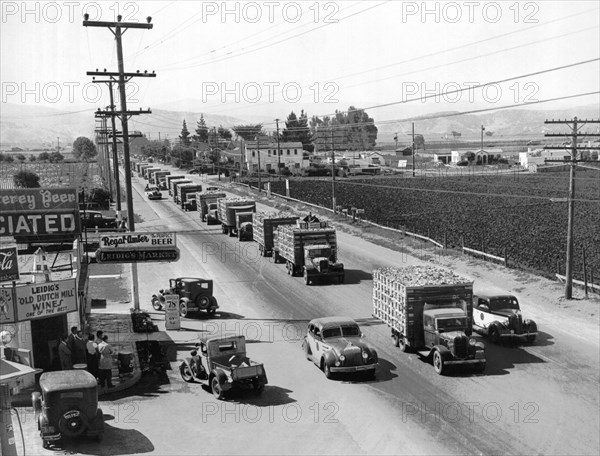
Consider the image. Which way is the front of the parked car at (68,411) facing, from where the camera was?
facing away from the viewer

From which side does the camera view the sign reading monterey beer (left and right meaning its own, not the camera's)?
front

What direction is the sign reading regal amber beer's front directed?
toward the camera

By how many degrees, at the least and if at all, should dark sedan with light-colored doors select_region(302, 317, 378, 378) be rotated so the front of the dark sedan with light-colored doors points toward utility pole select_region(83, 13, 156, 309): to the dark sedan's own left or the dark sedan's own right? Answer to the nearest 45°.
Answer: approximately 180°

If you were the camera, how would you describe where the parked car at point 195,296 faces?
facing away from the viewer and to the left of the viewer

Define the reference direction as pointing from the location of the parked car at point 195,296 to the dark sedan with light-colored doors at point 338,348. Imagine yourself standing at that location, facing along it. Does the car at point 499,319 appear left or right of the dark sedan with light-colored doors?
left

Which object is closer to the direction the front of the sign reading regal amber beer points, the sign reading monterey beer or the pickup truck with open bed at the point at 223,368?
the pickup truck with open bed

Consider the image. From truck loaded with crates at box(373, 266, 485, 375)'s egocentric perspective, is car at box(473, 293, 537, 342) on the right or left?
on its left

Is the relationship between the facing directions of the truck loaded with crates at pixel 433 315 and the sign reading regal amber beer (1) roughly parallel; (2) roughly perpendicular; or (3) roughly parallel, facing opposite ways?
roughly parallel

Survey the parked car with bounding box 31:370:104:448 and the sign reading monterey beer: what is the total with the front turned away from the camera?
1

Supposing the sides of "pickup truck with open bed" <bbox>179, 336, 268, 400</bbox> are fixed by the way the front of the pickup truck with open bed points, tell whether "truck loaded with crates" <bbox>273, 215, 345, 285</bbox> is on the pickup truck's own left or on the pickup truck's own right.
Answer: on the pickup truck's own right

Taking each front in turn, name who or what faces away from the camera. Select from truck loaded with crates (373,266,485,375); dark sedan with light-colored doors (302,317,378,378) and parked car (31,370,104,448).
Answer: the parked car

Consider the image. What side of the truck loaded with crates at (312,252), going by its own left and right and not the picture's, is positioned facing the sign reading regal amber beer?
right

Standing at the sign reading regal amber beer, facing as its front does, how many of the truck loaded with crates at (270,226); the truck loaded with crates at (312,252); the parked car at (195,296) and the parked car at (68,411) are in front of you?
1

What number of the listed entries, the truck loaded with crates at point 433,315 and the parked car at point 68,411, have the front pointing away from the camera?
1

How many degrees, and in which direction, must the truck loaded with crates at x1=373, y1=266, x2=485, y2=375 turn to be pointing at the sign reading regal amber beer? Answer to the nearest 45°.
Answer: approximately 135° to its right
